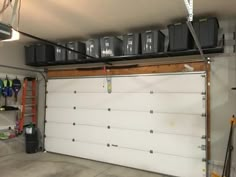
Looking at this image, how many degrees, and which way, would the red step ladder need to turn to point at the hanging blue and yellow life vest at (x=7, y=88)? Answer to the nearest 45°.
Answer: approximately 90° to its right

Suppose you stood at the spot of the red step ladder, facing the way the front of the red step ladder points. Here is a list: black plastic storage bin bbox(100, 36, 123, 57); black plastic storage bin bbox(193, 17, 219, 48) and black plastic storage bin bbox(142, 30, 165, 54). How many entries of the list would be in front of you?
3

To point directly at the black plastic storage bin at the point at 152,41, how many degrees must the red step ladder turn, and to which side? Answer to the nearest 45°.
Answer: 0° — it already faces it

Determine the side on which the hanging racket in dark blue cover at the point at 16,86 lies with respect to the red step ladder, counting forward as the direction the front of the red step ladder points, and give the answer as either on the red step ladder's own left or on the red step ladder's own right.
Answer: on the red step ladder's own right

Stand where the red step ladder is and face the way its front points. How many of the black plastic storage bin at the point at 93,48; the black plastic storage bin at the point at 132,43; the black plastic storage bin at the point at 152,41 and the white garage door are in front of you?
4

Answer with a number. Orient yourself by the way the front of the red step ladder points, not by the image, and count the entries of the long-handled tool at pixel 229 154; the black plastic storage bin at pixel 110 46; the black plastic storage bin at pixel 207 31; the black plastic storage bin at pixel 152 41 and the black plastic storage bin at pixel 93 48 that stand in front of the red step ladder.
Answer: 5

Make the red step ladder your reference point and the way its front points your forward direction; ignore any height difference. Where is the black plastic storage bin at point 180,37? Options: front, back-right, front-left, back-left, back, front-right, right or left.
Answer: front

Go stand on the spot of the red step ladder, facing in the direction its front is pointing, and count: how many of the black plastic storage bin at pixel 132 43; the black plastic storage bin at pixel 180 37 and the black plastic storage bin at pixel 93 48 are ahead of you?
3

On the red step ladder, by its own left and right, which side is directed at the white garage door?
front

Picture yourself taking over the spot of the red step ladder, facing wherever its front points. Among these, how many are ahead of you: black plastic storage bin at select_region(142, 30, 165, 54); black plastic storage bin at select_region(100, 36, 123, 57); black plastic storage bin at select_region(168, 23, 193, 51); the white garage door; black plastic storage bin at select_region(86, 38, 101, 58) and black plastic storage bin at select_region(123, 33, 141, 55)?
6

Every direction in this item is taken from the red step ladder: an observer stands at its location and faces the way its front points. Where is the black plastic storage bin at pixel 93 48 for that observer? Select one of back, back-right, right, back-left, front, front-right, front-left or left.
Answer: front

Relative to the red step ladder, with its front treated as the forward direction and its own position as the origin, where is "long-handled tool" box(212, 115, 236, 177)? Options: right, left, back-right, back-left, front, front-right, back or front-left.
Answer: front

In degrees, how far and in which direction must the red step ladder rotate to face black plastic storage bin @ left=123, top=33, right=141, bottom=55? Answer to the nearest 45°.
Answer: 0° — it already faces it

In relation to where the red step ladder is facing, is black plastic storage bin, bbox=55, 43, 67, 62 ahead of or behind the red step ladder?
ahead
